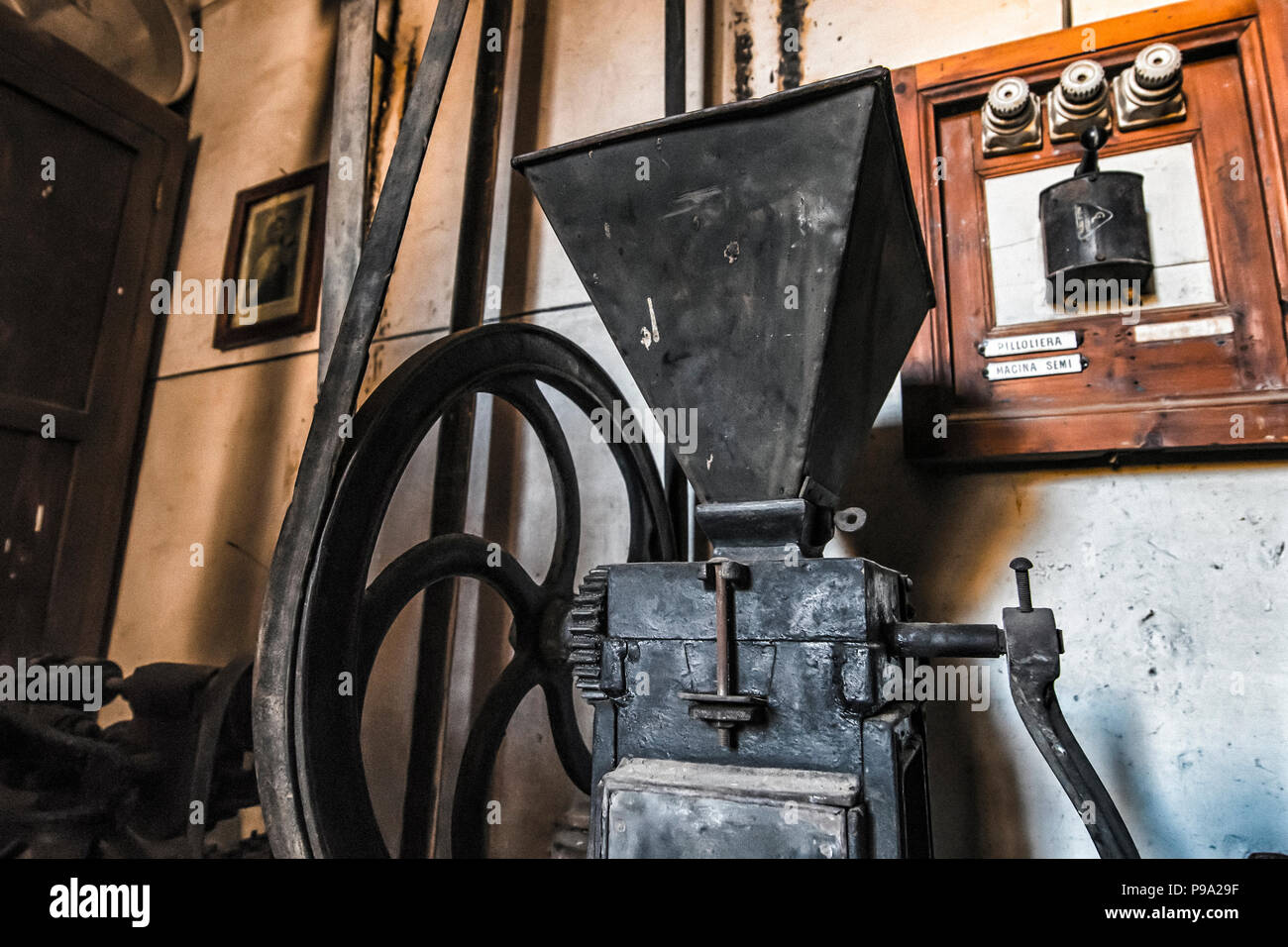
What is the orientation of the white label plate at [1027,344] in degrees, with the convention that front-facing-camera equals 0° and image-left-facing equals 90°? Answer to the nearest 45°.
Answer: approximately 0°

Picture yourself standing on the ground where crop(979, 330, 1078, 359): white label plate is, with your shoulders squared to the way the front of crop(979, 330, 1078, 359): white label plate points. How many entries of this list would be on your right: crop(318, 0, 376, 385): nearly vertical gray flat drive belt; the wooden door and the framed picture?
3

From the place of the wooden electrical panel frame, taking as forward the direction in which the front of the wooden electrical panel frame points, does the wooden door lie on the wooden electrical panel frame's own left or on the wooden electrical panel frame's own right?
on the wooden electrical panel frame's own right

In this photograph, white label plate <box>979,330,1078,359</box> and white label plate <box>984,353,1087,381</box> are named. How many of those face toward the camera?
2

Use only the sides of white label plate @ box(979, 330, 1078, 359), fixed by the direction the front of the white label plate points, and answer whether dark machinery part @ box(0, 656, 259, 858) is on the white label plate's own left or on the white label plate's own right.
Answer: on the white label plate's own right

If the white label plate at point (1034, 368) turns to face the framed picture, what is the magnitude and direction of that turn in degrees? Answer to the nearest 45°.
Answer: approximately 90° to its right

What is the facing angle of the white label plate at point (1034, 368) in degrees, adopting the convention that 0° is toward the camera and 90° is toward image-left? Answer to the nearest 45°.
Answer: approximately 0°

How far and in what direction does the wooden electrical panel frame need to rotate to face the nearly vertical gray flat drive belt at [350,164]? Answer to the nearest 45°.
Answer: approximately 90° to its right
